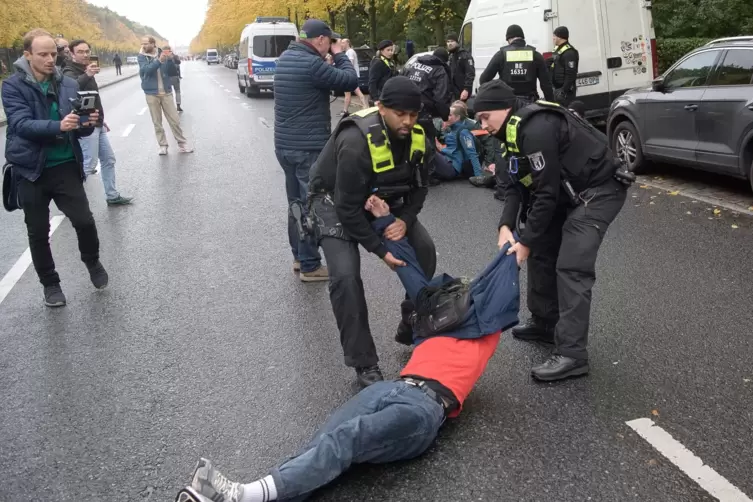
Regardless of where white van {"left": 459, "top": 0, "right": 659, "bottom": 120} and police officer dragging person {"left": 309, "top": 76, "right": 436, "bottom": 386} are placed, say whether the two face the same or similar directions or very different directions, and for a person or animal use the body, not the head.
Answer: very different directions

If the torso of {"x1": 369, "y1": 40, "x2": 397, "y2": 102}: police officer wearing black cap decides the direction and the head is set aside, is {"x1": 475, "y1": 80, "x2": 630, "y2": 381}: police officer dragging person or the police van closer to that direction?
the police officer dragging person

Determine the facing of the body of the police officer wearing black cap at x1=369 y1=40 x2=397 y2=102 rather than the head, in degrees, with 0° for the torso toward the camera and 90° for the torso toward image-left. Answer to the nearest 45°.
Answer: approximately 315°

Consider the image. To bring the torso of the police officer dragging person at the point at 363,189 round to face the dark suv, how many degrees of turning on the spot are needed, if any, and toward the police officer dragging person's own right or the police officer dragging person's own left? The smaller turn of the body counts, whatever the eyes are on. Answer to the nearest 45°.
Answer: approximately 90° to the police officer dragging person's own left

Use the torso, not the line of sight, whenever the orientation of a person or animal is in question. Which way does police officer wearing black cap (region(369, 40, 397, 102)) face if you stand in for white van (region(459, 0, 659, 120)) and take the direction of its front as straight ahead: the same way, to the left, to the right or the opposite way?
the opposite way

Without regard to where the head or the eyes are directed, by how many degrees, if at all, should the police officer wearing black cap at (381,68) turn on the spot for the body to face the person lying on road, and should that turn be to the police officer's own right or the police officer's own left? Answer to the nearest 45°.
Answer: approximately 45° to the police officer's own right

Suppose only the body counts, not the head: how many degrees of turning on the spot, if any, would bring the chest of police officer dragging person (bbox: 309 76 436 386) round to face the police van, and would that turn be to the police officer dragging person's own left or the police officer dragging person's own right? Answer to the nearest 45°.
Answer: approximately 135° to the police officer dragging person's own left

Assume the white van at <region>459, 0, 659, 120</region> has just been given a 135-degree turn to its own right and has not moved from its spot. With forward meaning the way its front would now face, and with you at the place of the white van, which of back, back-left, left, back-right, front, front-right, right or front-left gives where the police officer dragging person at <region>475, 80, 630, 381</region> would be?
right
